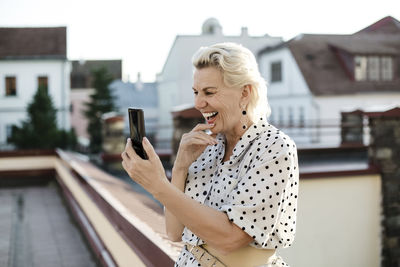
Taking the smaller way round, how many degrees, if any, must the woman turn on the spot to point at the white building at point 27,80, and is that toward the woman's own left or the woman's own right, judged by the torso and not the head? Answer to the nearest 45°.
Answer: approximately 135° to the woman's own right

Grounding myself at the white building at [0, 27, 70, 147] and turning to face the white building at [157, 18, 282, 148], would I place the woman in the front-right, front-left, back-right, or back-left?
front-right

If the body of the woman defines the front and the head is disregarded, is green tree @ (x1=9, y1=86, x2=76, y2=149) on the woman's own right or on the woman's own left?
on the woman's own right

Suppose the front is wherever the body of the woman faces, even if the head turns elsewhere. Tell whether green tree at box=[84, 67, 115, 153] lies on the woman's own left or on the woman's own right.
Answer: on the woman's own right

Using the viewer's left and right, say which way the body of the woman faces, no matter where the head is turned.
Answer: facing the viewer and to the left of the viewer

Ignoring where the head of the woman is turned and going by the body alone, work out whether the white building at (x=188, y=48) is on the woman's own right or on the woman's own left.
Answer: on the woman's own right
